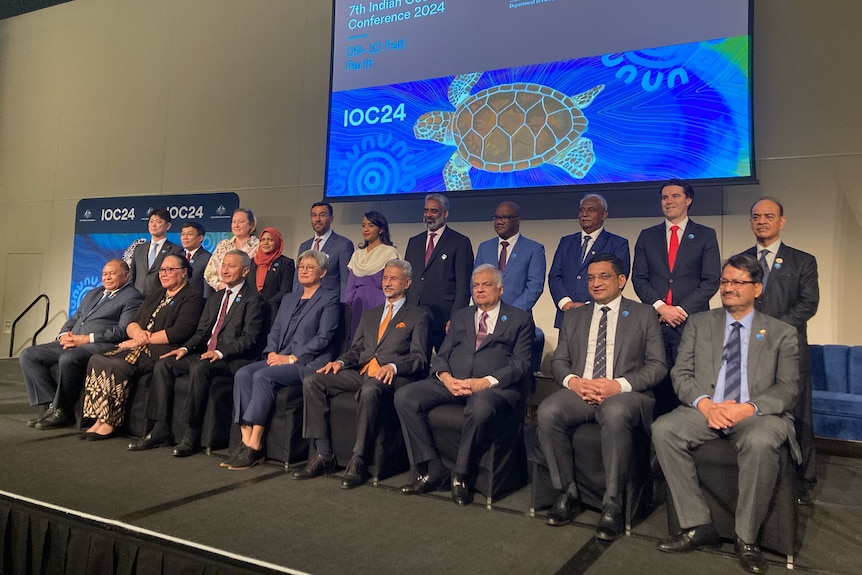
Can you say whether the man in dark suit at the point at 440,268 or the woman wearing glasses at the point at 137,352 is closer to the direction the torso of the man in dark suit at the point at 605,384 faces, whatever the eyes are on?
the woman wearing glasses

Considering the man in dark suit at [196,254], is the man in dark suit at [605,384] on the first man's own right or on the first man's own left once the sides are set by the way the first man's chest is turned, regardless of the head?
on the first man's own left

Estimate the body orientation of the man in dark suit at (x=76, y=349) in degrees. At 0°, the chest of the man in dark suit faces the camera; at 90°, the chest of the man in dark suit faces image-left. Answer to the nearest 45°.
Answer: approximately 45°

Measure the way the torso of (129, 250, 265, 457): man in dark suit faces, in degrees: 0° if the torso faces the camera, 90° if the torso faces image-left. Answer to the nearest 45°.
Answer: approximately 45°

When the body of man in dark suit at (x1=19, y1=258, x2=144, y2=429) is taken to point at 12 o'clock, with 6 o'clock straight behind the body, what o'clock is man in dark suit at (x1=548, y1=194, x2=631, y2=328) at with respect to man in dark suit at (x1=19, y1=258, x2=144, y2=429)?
man in dark suit at (x1=548, y1=194, x2=631, y2=328) is roughly at 9 o'clock from man in dark suit at (x1=19, y1=258, x2=144, y2=429).

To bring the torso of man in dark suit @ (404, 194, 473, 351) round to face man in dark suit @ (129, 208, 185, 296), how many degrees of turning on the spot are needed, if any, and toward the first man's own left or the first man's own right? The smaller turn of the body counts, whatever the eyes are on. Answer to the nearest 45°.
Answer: approximately 90° to the first man's own right

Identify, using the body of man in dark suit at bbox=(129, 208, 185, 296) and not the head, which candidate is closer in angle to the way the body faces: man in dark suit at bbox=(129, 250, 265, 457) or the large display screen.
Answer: the man in dark suit
